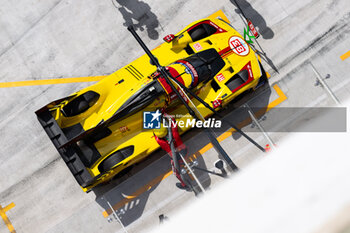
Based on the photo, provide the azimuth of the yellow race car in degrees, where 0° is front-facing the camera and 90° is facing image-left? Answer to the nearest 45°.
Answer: approximately 225°
